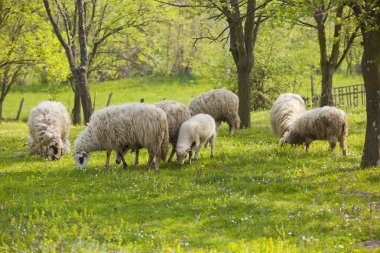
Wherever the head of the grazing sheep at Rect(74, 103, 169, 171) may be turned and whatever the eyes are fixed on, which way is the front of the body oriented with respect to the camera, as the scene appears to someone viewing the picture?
to the viewer's left

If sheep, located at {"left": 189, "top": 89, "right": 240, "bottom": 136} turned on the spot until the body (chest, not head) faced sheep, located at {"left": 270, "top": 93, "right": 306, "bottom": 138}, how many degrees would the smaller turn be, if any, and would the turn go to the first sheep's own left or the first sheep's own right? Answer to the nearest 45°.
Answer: approximately 135° to the first sheep's own left

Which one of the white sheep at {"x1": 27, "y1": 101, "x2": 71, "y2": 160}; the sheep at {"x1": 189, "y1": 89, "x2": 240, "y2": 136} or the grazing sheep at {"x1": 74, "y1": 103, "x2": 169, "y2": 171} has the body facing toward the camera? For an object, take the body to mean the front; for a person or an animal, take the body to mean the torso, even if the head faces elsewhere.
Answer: the white sheep

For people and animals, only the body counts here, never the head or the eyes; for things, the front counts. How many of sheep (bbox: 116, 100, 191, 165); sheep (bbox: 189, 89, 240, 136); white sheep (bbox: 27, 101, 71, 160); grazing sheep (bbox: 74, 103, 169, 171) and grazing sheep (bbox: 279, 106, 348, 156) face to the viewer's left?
4

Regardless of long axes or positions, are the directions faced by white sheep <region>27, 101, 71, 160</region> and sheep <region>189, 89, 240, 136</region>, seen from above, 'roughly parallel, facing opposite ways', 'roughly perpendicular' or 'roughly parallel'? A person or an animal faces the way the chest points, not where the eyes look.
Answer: roughly perpendicular

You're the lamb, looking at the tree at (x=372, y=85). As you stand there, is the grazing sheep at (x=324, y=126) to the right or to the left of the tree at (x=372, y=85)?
left

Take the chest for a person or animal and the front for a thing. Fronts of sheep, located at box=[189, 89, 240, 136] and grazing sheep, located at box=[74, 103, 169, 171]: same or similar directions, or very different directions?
same or similar directions

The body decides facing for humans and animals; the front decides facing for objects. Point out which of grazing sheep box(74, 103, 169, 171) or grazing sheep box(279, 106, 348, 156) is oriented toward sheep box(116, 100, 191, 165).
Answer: grazing sheep box(279, 106, 348, 156)

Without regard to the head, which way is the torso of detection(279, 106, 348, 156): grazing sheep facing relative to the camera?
to the viewer's left

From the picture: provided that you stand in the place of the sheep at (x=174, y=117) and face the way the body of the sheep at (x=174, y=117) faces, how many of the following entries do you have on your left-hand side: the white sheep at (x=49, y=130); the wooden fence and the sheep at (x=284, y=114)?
0

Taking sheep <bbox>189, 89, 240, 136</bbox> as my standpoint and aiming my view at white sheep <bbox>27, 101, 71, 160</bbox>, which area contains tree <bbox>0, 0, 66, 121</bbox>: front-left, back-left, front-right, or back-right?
front-right

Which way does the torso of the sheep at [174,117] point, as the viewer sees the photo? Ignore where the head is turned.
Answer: to the viewer's left

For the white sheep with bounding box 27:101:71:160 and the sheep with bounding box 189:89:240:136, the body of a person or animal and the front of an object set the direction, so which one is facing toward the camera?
the white sheep

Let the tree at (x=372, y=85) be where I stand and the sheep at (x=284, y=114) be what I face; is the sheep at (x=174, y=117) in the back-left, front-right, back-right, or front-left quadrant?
front-left

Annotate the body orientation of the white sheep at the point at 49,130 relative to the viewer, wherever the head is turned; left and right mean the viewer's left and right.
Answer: facing the viewer

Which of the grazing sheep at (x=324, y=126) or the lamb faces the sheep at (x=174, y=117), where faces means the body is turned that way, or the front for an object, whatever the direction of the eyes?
the grazing sheep

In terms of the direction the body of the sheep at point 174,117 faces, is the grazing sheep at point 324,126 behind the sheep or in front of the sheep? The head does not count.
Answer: behind

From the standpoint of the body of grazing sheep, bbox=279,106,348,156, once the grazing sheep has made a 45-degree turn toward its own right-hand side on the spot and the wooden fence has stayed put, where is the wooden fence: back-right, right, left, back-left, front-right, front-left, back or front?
front-right
